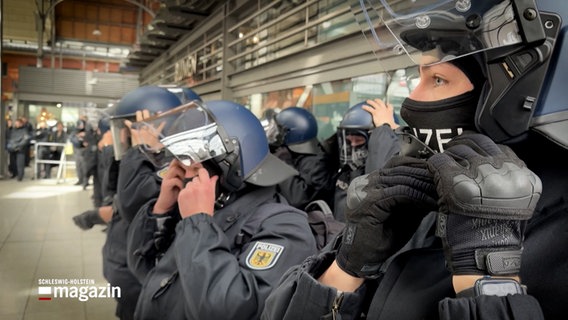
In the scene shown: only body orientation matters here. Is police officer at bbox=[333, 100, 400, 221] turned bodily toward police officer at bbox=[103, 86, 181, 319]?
yes

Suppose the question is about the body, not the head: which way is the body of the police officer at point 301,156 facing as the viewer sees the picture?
to the viewer's left

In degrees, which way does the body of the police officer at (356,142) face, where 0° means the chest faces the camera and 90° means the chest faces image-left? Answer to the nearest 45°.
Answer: approximately 45°

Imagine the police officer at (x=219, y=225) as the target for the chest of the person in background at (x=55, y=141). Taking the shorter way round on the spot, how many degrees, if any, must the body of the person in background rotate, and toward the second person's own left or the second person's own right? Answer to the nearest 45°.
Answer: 0° — they already face them

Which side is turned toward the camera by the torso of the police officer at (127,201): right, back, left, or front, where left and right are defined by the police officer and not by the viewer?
left

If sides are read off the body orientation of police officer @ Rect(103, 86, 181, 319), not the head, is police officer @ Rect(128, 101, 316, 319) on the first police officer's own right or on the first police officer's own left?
on the first police officer's own left
